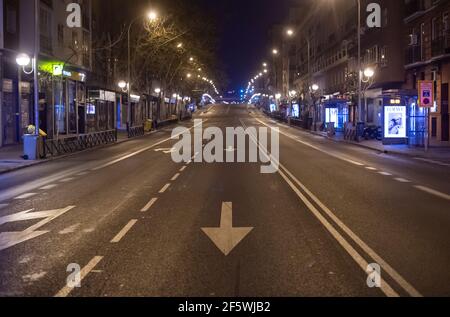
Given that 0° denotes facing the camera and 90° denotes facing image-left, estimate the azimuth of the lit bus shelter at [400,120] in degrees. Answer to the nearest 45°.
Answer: approximately 0°

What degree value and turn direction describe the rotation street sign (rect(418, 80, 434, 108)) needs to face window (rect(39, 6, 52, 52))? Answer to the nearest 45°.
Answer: approximately 90° to its right

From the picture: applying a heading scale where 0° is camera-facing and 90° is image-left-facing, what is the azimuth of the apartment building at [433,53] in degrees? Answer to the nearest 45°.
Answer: approximately 45°

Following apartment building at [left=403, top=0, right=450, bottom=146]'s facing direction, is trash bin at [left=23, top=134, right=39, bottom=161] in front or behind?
in front

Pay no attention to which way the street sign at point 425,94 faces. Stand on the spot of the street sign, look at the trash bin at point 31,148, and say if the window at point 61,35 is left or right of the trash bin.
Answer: right

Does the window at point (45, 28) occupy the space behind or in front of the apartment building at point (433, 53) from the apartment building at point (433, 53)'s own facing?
in front
